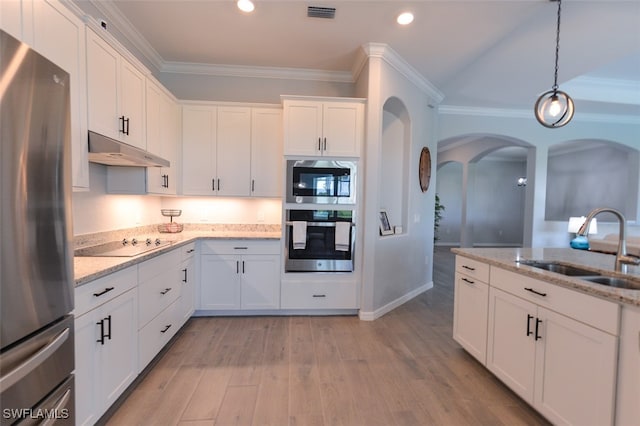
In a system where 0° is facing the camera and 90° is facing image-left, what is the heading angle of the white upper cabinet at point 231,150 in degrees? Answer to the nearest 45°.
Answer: approximately 0°

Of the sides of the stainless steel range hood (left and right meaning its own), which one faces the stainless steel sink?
front

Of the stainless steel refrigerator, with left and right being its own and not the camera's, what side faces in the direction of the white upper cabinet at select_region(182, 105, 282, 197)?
left

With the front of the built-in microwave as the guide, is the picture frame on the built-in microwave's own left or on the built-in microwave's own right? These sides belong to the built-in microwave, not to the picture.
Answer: on the built-in microwave's own left

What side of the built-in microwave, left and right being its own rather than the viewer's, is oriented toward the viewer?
front

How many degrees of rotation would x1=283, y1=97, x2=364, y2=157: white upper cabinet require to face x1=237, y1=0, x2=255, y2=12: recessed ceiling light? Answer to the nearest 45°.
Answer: approximately 45° to its right

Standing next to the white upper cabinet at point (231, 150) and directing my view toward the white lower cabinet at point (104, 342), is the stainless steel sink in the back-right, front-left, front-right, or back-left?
front-left

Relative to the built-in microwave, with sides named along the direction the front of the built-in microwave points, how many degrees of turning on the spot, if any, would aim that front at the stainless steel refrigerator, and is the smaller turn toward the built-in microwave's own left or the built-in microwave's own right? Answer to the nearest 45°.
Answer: approximately 45° to the built-in microwave's own right

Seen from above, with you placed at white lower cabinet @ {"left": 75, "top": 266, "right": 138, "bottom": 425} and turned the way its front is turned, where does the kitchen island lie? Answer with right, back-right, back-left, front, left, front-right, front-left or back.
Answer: front

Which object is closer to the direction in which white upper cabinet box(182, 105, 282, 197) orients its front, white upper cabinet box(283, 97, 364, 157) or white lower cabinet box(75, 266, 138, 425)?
the white lower cabinet

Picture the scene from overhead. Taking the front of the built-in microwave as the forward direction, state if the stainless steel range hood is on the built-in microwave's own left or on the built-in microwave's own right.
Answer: on the built-in microwave's own right

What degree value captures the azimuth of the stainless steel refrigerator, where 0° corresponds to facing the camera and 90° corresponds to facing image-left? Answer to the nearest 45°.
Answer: approximately 315°

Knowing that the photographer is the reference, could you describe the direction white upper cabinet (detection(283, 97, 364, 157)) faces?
facing the viewer

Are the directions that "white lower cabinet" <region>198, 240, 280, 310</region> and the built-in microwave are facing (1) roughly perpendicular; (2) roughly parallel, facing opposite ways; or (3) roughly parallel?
roughly parallel

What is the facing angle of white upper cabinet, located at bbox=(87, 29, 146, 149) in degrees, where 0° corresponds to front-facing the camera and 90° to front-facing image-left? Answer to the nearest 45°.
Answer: approximately 315°

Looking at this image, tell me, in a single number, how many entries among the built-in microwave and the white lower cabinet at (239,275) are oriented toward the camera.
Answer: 2
